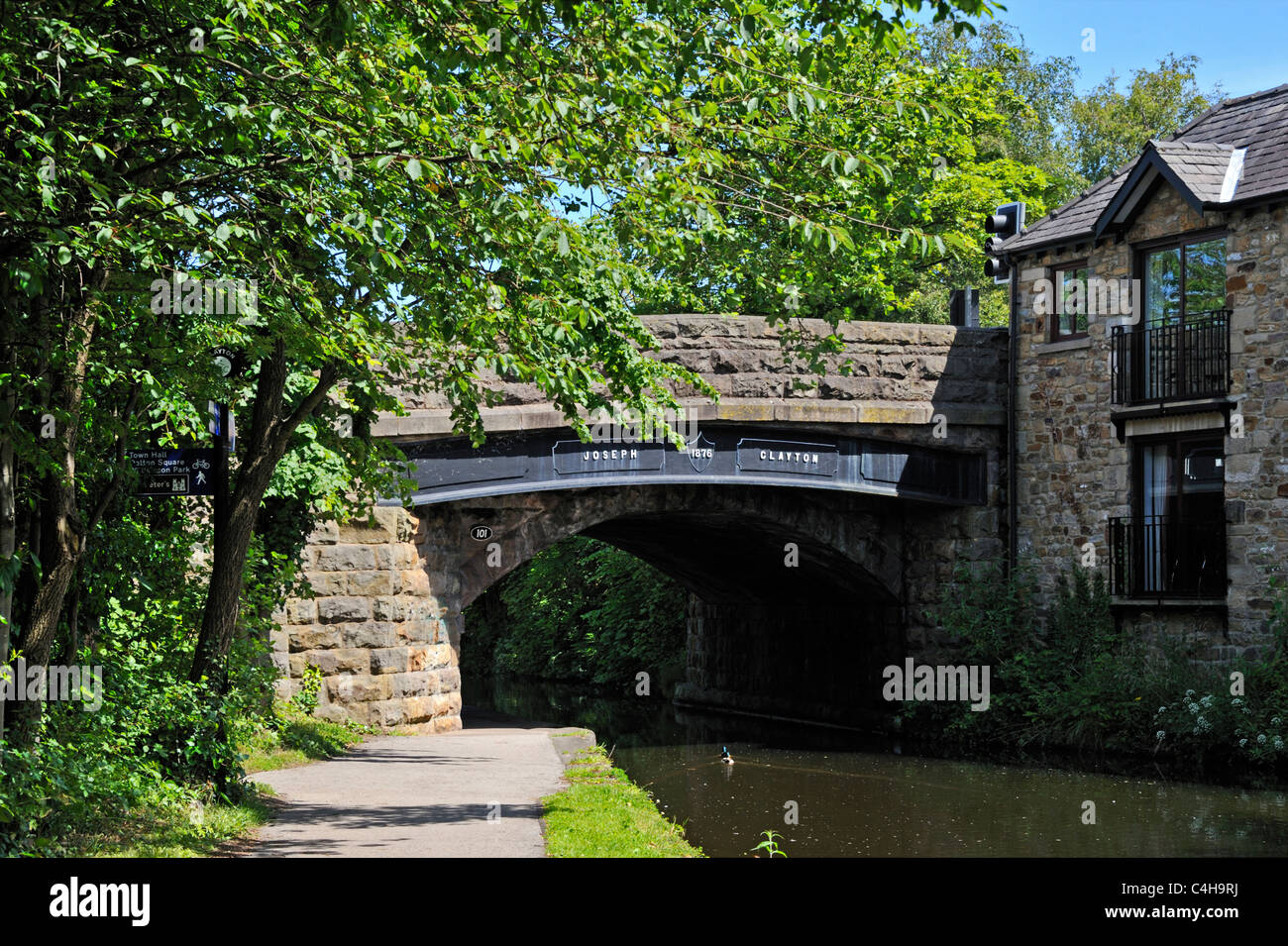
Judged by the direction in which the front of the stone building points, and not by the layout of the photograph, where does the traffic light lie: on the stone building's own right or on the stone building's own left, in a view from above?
on the stone building's own right

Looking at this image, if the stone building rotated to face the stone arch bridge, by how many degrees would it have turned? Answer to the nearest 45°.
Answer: approximately 45° to its right

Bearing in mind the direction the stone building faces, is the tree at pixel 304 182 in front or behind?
in front

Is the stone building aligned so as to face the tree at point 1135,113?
no

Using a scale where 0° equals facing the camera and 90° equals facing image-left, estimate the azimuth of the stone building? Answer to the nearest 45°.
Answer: approximately 45°

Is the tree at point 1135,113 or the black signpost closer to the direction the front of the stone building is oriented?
the black signpost
